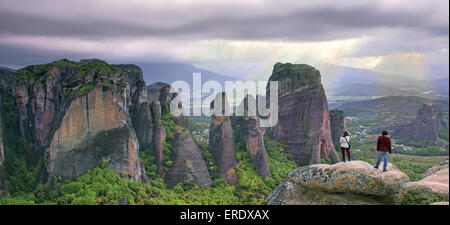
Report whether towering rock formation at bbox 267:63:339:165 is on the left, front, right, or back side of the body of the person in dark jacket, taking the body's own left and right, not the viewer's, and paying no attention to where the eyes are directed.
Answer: front

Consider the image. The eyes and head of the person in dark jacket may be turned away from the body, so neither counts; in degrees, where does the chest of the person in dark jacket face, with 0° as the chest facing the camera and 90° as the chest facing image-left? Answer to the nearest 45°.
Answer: approximately 180°

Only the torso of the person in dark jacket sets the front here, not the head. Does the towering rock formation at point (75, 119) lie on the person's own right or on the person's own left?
on the person's own left

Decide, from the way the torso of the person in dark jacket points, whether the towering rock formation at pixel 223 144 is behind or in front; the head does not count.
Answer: in front

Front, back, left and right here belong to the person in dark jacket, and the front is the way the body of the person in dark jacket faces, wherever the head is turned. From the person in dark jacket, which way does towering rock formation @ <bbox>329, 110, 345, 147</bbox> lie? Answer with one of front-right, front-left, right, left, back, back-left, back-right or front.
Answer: front

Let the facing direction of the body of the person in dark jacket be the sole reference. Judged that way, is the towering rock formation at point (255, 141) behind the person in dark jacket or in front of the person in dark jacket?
in front

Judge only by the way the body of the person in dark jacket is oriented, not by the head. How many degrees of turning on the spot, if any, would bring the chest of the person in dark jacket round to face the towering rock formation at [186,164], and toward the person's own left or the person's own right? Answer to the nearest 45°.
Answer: approximately 45° to the person's own left
